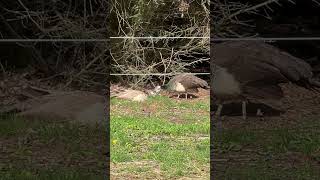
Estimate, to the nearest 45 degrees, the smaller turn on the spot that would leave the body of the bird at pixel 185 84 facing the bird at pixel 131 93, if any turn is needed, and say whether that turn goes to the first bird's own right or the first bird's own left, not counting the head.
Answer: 0° — it already faces it

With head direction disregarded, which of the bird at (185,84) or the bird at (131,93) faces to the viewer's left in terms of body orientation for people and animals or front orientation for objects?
the bird at (185,84)

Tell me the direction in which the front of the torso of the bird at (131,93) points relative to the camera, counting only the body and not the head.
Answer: to the viewer's right

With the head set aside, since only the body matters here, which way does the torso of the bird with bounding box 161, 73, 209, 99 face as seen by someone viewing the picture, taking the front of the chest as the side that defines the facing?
to the viewer's left
